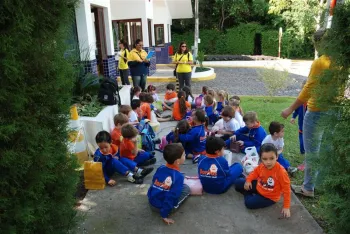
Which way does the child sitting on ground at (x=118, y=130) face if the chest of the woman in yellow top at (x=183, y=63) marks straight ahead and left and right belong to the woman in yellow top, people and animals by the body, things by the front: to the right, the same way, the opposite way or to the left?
to the left

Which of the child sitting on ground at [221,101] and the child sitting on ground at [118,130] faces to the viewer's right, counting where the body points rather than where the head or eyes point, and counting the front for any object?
the child sitting on ground at [118,130]

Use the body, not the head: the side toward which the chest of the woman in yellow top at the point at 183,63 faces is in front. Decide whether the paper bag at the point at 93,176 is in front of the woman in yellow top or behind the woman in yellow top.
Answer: in front

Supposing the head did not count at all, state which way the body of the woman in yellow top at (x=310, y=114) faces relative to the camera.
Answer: to the viewer's left

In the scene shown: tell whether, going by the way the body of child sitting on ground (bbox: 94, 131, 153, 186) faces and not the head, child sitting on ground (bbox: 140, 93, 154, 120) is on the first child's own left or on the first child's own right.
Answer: on the first child's own left

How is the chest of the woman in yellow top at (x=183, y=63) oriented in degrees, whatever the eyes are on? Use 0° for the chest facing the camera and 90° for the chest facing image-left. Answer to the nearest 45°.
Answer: approximately 0°

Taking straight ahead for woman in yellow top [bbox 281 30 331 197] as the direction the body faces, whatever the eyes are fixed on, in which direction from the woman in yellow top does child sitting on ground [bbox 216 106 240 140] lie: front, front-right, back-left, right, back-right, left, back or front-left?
front-right

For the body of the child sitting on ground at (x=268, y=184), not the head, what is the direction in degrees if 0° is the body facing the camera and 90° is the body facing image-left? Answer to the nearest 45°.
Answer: approximately 45°

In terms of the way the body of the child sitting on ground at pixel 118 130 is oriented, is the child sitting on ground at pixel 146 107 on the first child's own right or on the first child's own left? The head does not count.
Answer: on the first child's own left

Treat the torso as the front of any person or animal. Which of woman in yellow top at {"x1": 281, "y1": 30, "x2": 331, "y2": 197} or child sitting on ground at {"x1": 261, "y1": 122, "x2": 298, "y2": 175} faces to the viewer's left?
the woman in yellow top

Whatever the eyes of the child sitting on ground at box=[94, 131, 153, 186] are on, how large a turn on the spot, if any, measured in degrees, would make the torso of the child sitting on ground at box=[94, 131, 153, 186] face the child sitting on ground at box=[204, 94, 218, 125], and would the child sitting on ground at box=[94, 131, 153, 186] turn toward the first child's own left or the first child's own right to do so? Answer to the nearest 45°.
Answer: approximately 90° to the first child's own left

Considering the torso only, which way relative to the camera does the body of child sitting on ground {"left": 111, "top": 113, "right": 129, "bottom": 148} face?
to the viewer's right

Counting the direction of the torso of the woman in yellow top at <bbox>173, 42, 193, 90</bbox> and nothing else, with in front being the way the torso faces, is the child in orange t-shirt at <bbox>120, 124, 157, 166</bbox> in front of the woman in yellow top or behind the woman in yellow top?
in front
